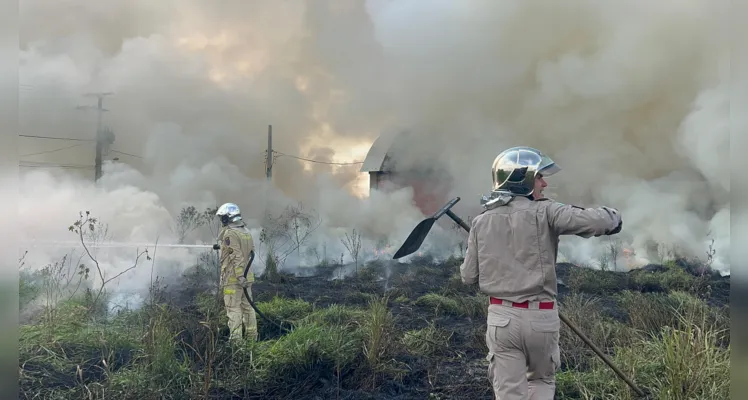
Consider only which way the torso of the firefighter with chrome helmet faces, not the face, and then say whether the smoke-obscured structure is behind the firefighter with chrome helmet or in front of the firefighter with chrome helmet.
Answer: in front

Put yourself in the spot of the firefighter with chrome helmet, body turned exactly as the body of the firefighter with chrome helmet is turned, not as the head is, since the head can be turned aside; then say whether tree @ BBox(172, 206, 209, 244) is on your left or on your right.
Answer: on your left

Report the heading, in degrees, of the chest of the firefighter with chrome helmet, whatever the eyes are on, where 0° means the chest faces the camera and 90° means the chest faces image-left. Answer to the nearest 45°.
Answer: approximately 180°

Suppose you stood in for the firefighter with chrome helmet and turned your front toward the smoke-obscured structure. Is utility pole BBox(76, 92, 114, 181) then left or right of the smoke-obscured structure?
left

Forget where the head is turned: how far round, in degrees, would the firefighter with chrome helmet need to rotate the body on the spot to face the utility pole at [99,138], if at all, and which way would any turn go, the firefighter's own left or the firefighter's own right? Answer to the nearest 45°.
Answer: approximately 45° to the firefighter's own left

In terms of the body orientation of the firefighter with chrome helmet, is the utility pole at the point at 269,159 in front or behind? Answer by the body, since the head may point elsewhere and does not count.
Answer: in front
